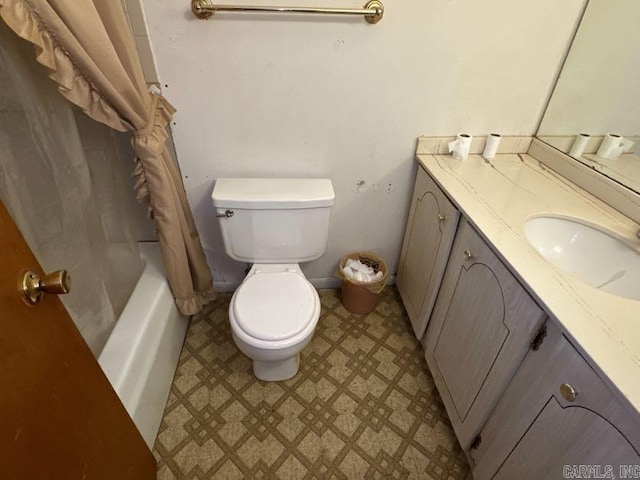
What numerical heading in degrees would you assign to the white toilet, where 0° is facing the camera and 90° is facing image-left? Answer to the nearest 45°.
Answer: approximately 0°

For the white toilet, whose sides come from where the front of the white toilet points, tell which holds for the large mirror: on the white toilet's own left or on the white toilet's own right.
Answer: on the white toilet's own left

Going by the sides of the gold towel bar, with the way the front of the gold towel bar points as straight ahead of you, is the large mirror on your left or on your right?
on your left

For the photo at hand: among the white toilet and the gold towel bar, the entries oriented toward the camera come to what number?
2

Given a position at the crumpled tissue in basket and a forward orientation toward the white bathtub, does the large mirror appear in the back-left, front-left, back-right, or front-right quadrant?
back-left
